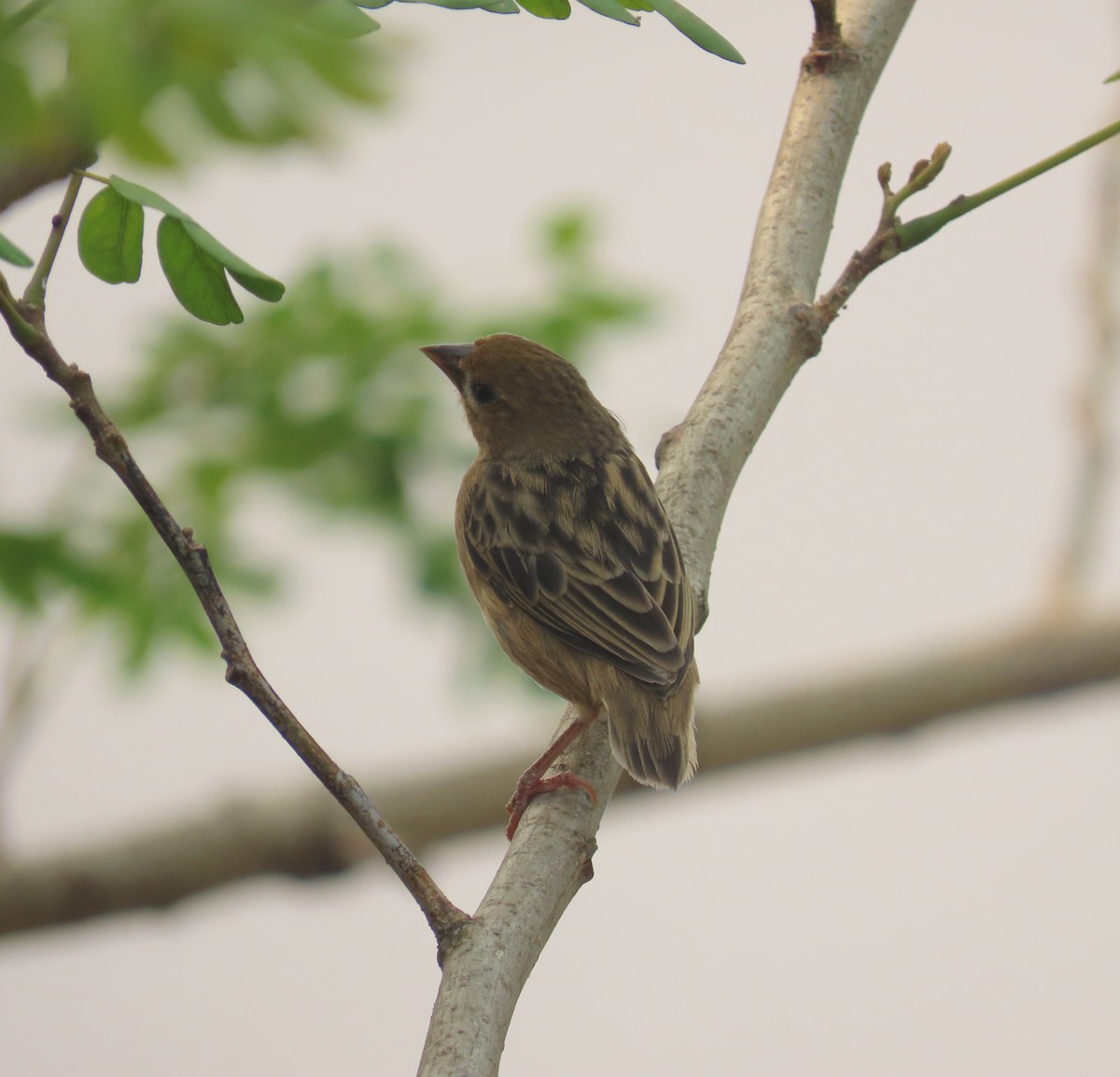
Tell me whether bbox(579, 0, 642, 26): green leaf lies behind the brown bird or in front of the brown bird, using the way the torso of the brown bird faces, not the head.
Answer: behind

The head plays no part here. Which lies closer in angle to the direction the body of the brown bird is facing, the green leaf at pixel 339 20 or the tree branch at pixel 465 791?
the tree branch

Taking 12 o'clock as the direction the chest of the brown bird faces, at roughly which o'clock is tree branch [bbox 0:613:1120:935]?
The tree branch is roughly at 1 o'clock from the brown bird.

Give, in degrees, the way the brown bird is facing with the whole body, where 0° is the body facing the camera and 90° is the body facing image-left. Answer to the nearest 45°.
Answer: approximately 135°

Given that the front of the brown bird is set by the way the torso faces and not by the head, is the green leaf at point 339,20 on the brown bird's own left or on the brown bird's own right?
on the brown bird's own left
